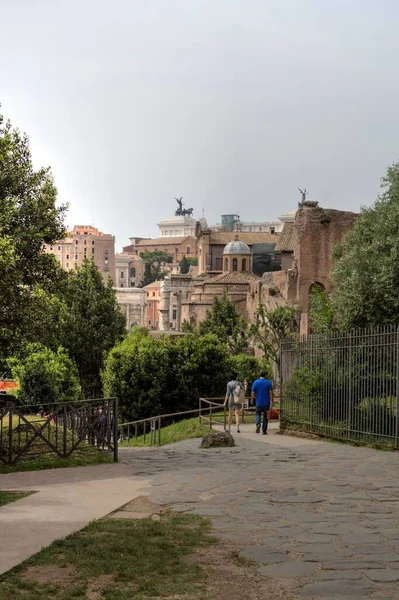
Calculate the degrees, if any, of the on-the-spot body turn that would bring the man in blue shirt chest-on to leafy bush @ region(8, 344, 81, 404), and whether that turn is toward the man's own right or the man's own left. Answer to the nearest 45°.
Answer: approximately 45° to the man's own left

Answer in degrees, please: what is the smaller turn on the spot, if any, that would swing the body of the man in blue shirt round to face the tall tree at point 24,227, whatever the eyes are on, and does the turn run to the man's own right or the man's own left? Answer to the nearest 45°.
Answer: approximately 90° to the man's own left

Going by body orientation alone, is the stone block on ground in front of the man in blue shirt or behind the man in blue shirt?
behind

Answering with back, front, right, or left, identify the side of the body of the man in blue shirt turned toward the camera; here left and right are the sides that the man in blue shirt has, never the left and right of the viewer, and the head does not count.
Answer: back

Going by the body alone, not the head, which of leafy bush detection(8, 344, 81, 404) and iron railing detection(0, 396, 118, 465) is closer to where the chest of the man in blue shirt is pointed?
the leafy bush

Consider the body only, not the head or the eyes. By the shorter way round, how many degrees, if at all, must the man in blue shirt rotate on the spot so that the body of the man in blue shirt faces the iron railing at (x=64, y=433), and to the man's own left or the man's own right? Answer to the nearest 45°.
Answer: approximately 135° to the man's own left
